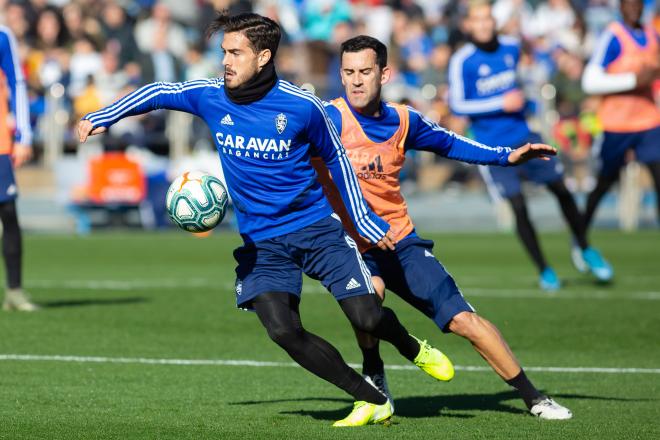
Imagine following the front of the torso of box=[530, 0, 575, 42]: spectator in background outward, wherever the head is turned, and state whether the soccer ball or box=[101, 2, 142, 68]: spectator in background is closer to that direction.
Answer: the soccer ball

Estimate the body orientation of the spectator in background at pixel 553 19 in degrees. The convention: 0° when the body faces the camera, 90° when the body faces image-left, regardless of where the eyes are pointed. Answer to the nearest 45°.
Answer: approximately 0°

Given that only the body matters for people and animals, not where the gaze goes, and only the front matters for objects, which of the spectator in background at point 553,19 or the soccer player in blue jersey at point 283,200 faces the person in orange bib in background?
the spectator in background

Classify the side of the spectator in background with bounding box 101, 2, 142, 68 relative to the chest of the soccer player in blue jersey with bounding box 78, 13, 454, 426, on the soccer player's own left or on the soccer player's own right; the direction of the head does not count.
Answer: on the soccer player's own right

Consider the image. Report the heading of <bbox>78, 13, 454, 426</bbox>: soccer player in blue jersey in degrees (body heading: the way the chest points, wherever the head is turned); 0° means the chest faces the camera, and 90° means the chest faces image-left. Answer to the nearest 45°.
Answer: approximately 45°
